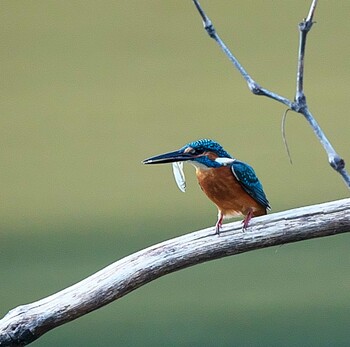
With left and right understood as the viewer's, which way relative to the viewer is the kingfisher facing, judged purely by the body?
facing the viewer and to the left of the viewer
